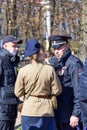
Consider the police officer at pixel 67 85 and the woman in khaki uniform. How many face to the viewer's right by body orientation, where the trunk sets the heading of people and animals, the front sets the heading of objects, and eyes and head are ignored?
0

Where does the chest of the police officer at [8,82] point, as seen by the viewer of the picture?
to the viewer's right

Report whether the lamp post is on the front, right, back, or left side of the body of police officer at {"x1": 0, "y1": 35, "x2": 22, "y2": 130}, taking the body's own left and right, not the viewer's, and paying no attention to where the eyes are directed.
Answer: left

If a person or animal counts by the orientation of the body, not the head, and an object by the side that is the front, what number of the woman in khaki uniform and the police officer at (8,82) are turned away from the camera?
1

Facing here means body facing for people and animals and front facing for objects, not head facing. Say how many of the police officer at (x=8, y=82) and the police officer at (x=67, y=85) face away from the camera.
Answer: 0

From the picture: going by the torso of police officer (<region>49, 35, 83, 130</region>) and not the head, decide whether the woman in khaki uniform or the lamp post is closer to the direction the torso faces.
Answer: the woman in khaki uniform

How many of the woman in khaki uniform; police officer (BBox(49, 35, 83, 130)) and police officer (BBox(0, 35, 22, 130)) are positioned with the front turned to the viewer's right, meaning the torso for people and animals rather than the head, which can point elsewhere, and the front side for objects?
1

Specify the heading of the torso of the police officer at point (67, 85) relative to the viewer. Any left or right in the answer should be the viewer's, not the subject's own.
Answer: facing the viewer and to the left of the viewer

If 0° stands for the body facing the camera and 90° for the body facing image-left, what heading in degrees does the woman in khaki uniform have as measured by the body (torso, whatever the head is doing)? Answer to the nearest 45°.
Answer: approximately 180°

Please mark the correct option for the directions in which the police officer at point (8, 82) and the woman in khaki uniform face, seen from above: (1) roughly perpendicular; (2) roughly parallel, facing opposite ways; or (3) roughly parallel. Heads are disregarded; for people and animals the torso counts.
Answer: roughly perpendicular

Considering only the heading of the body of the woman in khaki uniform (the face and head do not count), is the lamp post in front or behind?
in front

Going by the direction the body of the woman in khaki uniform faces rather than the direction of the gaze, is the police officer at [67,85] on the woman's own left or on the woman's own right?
on the woman's own right

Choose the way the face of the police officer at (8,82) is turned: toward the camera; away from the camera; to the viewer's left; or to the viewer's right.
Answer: to the viewer's right

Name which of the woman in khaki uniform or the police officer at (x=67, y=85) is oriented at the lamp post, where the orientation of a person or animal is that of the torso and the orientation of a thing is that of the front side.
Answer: the woman in khaki uniform
